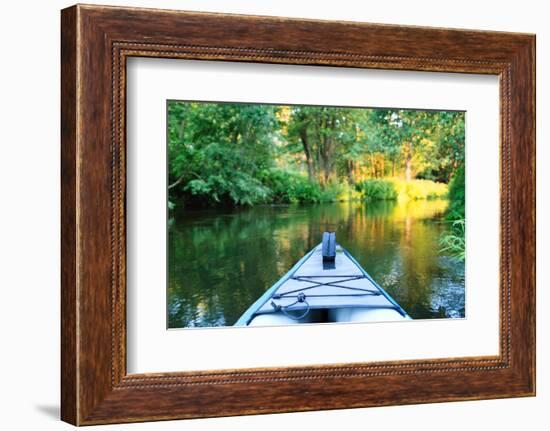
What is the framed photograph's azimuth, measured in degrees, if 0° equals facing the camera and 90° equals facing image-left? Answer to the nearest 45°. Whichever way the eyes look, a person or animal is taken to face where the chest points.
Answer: approximately 315°
